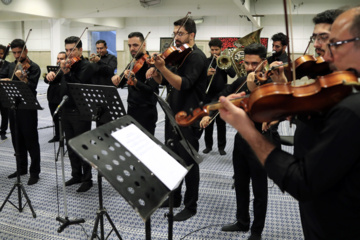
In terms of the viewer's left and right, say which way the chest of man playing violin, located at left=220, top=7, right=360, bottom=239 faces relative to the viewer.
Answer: facing to the left of the viewer

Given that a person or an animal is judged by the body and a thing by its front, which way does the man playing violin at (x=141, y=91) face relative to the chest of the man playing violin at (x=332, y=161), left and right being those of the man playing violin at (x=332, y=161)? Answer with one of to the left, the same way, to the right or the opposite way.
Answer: to the left

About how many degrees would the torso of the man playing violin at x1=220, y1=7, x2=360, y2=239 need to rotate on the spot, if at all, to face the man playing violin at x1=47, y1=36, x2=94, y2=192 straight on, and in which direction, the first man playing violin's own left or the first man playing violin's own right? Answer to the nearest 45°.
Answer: approximately 45° to the first man playing violin's own right

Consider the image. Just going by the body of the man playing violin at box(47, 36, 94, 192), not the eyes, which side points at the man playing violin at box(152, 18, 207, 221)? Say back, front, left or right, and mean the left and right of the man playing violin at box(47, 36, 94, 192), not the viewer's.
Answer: left

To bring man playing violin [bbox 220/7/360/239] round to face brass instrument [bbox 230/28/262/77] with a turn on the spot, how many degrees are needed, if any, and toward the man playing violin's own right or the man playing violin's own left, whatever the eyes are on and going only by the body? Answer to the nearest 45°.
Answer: approximately 90° to the man playing violin's own right

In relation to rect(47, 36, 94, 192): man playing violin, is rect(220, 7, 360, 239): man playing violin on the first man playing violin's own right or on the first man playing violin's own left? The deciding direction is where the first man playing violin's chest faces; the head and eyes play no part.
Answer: on the first man playing violin's own left

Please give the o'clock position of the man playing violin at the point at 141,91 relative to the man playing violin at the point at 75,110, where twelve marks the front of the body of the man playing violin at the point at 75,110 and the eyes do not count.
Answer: the man playing violin at the point at 141,91 is roughly at 8 o'clock from the man playing violin at the point at 75,110.

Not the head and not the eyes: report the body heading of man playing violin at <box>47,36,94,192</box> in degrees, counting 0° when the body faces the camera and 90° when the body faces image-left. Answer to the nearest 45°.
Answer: approximately 45°

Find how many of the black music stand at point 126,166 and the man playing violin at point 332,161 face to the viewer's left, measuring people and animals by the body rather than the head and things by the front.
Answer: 1
